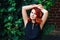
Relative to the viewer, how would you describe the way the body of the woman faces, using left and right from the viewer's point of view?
facing the viewer
